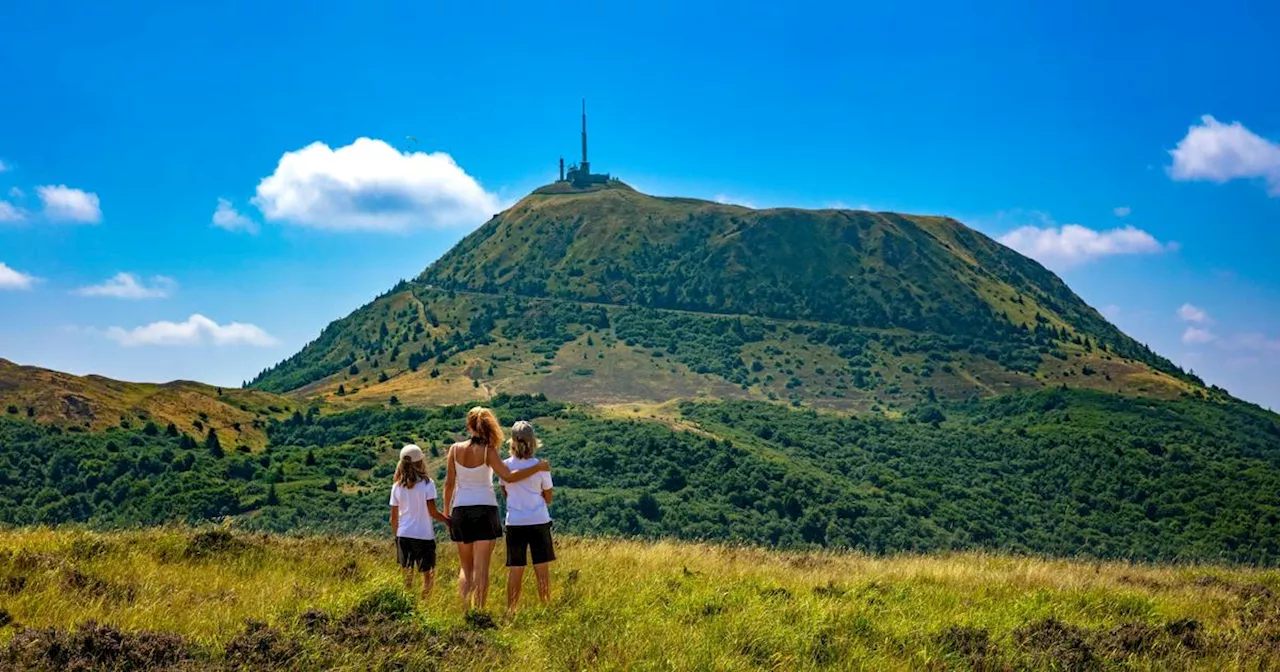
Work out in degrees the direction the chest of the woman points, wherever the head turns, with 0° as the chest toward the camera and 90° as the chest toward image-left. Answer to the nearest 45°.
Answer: approximately 180°

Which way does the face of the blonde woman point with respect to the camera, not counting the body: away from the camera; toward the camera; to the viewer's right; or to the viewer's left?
away from the camera

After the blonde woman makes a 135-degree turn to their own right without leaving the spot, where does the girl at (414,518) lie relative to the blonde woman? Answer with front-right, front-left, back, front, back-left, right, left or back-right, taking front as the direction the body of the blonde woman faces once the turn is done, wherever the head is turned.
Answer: back

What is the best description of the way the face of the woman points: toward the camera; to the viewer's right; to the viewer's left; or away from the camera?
away from the camera

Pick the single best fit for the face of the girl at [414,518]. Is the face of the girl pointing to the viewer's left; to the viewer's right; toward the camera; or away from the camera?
away from the camera

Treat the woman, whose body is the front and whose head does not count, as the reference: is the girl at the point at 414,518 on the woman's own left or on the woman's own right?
on the woman's own left

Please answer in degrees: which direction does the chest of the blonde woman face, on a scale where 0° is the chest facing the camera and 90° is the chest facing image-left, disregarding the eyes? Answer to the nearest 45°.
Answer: approximately 180°
